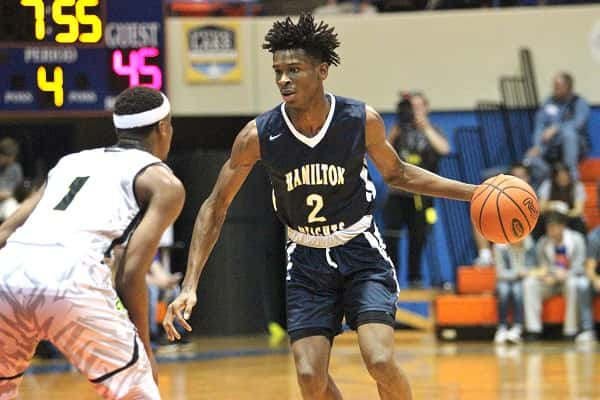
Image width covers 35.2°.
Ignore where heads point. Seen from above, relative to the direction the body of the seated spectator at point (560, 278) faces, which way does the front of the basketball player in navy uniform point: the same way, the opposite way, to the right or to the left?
the same way

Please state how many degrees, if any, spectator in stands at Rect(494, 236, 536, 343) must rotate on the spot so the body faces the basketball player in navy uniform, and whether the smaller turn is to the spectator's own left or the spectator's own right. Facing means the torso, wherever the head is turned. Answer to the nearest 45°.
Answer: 0° — they already face them

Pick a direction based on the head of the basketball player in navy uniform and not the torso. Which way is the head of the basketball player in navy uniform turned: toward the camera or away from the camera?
toward the camera

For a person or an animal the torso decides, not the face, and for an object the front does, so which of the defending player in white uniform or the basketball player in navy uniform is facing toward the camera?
the basketball player in navy uniform

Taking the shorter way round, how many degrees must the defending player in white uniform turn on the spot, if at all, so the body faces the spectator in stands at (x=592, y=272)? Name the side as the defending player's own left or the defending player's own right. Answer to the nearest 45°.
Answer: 0° — they already face them

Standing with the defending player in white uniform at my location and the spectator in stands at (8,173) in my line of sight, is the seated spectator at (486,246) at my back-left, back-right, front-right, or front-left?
front-right

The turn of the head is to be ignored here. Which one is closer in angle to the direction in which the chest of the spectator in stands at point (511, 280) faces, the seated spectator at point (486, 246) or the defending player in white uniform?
the defending player in white uniform

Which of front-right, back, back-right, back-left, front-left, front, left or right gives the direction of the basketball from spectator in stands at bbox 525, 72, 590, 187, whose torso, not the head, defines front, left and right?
front-left

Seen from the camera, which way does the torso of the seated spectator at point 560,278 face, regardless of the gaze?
toward the camera

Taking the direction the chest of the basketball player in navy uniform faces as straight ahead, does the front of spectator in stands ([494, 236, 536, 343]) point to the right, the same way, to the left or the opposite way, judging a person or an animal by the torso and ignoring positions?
the same way

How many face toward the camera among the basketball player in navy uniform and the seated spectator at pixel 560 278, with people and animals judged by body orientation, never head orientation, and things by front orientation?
2

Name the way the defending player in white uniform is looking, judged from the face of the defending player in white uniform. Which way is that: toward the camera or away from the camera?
away from the camera

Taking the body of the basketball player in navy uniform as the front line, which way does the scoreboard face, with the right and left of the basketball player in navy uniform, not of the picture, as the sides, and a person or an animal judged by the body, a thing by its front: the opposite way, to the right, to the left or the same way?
the same way

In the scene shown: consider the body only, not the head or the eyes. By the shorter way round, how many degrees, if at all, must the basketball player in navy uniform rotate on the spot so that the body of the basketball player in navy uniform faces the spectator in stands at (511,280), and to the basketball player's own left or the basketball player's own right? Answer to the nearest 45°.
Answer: approximately 180°

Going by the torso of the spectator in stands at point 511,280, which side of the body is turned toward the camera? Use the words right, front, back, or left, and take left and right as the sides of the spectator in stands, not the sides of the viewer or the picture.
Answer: front
